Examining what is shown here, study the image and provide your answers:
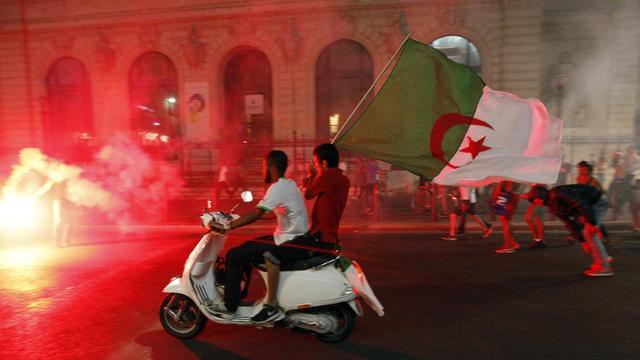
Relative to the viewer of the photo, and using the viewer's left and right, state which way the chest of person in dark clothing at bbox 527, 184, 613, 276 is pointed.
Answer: facing to the left of the viewer

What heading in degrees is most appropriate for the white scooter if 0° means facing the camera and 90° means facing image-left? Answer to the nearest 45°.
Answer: approximately 90°

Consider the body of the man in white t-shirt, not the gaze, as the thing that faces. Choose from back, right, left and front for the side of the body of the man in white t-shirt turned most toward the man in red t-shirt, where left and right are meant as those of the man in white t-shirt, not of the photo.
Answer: back

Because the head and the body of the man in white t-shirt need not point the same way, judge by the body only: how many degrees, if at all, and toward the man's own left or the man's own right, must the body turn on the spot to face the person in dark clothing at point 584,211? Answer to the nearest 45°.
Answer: approximately 180°

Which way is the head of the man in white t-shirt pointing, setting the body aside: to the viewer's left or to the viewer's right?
to the viewer's left

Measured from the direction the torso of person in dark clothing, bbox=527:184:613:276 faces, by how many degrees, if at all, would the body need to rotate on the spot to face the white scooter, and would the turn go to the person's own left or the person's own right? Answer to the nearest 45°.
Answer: approximately 45° to the person's own left

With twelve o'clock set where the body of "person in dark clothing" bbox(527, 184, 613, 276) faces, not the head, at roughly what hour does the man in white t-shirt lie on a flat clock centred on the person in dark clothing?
The man in white t-shirt is roughly at 10 o'clock from the person in dark clothing.

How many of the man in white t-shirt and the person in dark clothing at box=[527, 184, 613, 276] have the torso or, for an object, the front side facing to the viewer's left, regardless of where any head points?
2

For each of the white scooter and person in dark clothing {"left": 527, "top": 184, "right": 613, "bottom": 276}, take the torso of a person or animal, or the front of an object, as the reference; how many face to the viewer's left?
2

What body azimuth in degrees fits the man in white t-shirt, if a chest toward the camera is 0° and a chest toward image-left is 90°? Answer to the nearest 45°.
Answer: approximately 90°

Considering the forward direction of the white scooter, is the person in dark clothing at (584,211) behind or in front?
behind
